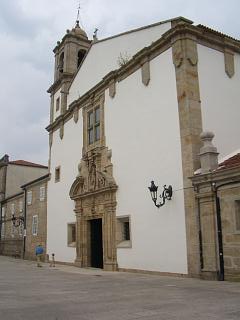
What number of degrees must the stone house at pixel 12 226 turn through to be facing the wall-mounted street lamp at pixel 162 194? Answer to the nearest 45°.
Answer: approximately 45° to its left

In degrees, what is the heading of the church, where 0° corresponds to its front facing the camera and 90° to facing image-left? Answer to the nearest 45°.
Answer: approximately 45°

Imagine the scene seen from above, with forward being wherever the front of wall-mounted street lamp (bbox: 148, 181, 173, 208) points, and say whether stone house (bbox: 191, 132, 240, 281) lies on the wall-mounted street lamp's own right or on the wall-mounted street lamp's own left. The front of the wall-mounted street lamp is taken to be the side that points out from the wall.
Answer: on the wall-mounted street lamp's own left

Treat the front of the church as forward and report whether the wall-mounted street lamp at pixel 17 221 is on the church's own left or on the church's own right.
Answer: on the church's own right

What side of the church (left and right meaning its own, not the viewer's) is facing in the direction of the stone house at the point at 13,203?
right

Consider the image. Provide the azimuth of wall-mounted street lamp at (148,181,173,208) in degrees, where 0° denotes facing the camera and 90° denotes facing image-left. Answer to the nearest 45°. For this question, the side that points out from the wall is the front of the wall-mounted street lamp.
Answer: approximately 45°

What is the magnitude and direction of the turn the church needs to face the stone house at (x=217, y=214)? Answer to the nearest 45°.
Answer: approximately 90° to its left

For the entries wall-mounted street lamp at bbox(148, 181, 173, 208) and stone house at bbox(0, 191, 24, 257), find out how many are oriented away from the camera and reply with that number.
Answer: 0
